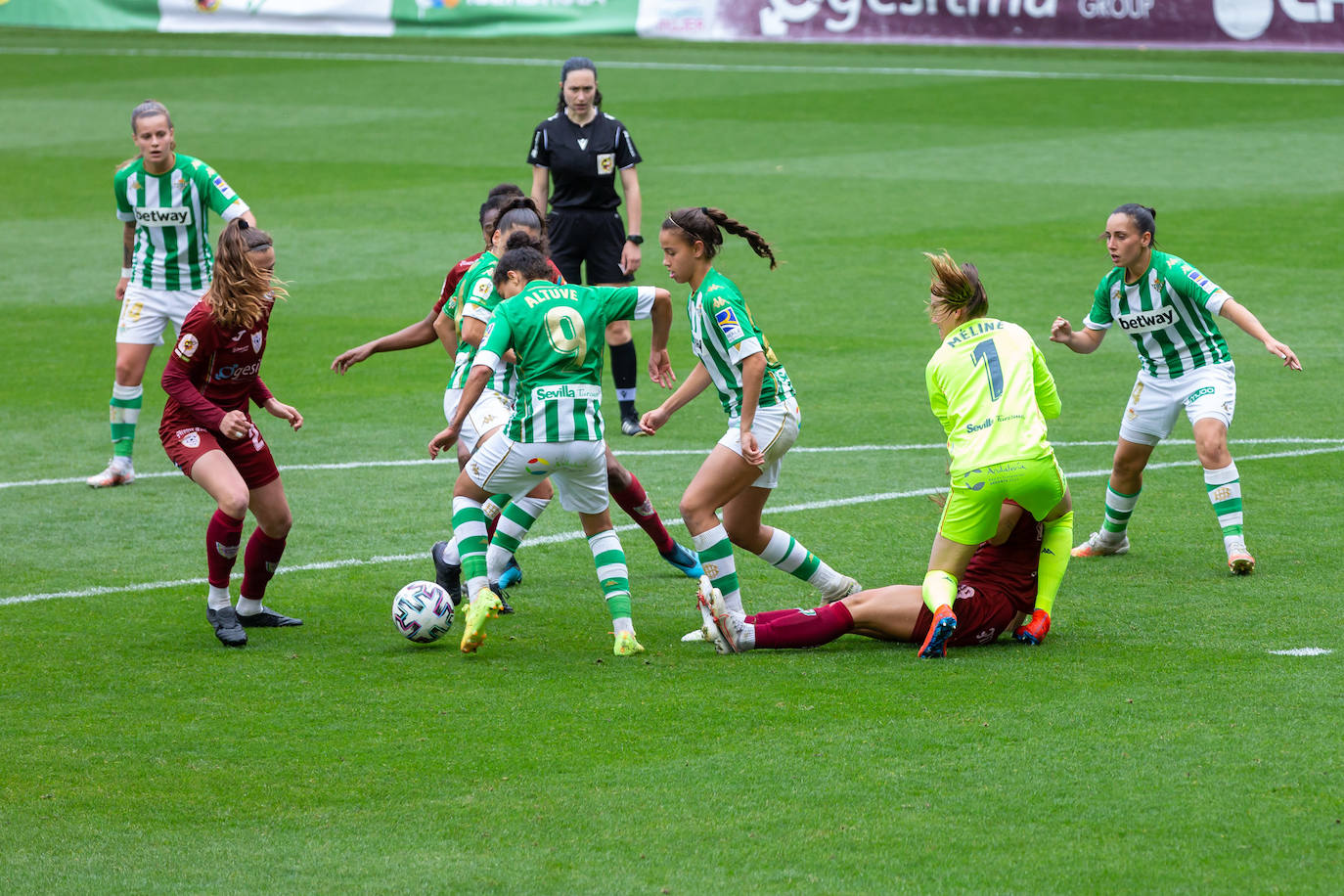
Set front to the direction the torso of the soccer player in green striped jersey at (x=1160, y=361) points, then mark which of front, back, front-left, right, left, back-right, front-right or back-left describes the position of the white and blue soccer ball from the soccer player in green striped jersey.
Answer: front

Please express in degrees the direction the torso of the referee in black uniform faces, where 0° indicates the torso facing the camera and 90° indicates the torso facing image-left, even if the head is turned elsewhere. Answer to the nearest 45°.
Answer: approximately 0°

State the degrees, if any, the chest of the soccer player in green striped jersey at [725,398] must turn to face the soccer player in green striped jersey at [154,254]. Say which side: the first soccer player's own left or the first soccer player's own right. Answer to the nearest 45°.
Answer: approximately 45° to the first soccer player's own right

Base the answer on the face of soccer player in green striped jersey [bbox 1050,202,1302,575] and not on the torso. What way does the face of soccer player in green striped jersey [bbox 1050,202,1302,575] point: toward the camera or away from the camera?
toward the camera

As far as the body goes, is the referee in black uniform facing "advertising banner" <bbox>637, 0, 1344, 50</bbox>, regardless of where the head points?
no

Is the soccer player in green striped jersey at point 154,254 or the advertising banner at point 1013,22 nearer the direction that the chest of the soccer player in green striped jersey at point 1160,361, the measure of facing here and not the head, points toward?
the soccer player in green striped jersey

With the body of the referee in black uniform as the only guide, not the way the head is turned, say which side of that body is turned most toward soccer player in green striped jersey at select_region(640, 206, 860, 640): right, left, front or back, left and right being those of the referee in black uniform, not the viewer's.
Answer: front

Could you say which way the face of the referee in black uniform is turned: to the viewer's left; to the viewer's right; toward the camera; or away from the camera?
toward the camera

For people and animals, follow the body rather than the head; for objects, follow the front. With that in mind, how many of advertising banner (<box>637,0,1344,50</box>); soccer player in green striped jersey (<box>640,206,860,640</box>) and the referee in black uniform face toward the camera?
2

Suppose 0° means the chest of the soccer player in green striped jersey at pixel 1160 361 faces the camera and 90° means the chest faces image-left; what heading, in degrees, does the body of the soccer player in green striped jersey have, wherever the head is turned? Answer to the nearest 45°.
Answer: approximately 45°

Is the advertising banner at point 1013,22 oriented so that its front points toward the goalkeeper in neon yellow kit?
yes

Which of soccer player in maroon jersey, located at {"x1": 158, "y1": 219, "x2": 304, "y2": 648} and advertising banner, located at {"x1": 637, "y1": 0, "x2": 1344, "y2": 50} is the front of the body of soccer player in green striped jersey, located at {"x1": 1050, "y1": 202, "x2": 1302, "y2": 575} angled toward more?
the soccer player in maroon jersey

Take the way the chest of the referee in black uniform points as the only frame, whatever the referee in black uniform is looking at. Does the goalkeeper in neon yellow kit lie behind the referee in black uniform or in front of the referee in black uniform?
in front

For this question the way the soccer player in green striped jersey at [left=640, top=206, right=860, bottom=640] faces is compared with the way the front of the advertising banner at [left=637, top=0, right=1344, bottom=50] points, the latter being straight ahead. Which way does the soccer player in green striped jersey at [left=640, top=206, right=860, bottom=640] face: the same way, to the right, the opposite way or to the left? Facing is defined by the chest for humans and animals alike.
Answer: to the right

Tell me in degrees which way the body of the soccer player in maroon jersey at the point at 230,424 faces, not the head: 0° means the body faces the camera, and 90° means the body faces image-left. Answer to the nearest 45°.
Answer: approximately 315°

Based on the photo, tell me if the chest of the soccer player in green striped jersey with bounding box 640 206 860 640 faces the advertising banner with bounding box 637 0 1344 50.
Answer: no

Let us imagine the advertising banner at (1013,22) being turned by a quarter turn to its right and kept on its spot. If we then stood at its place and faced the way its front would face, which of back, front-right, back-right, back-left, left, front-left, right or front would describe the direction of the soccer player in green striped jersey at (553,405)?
left

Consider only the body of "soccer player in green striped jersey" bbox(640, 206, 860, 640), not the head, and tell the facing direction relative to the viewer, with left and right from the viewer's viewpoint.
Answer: facing to the left of the viewer

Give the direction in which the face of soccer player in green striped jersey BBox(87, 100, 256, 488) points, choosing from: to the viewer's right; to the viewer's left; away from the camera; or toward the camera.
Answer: toward the camera
